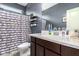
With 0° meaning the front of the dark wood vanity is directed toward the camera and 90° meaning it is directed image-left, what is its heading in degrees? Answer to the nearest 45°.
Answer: approximately 45°

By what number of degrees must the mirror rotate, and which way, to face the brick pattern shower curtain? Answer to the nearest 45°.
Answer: approximately 45° to its right

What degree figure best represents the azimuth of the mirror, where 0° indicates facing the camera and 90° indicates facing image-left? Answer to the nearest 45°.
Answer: approximately 45°

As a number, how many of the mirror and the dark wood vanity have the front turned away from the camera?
0
